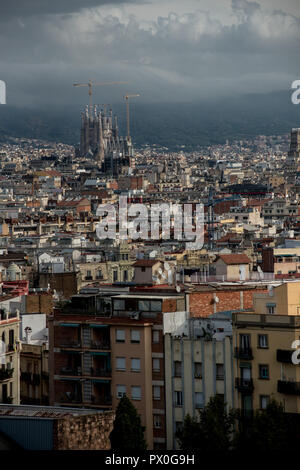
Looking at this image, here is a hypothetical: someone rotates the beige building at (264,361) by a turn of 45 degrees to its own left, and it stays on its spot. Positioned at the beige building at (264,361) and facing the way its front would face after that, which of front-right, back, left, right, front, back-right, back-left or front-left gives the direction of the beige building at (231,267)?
back-left

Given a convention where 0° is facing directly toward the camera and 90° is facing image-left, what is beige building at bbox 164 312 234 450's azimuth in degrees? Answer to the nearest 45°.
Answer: approximately 0°

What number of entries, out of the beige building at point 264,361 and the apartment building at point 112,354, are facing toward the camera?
2

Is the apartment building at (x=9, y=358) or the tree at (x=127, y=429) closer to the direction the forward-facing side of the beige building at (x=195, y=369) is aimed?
the tree

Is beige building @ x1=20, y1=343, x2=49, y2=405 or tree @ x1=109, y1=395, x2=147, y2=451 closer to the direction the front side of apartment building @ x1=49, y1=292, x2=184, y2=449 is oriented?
the tree

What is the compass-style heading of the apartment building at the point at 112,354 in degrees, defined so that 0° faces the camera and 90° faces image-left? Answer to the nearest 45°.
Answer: approximately 0°
